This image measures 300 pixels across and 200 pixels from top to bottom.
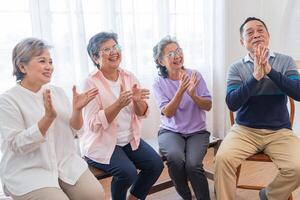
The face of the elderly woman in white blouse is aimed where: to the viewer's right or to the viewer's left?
to the viewer's right

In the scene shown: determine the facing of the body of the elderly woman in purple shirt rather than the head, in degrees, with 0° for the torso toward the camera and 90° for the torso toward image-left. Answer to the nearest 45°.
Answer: approximately 0°

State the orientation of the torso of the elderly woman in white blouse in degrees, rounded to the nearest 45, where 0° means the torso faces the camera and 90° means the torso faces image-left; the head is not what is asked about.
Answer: approximately 315°

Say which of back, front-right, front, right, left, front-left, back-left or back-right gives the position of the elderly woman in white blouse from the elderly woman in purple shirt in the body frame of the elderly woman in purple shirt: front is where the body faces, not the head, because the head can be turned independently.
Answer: front-right

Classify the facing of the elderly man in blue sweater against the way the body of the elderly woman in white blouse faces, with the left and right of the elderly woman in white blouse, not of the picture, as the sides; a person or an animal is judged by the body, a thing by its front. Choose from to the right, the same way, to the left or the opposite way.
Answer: to the right

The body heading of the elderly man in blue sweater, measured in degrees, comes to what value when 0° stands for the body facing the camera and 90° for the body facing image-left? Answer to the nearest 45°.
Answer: approximately 0°

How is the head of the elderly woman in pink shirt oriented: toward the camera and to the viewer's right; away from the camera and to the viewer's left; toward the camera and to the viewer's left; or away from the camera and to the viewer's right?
toward the camera and to the viewer's right

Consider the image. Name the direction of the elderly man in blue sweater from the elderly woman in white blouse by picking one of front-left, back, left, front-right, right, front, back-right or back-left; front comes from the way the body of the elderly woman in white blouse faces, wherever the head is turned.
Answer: front-left

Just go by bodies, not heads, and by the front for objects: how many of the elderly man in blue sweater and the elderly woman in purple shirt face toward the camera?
2
